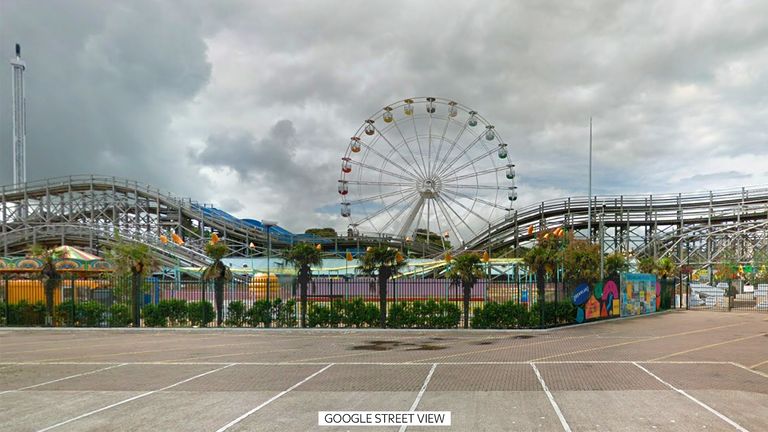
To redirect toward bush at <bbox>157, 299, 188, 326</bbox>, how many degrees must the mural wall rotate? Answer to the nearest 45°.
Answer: approximately 90° to its right

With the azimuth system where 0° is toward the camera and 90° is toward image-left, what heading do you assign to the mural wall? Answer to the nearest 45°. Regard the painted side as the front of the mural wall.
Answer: approximately 315°

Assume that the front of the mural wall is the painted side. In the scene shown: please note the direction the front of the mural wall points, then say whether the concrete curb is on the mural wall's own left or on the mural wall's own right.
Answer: on the mural wall's own right

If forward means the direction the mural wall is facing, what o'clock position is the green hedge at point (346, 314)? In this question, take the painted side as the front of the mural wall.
The green hedge is roughly at 3 o'clock from the mural wall.

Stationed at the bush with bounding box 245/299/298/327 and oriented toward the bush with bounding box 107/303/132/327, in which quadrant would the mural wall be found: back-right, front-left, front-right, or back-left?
back-right

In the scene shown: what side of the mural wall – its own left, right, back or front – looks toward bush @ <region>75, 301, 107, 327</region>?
right

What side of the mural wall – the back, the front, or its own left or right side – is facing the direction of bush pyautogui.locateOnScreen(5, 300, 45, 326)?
right
